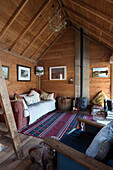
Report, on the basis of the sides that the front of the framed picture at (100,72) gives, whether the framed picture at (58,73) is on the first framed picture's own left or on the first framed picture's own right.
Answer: on the first framed picture's own right

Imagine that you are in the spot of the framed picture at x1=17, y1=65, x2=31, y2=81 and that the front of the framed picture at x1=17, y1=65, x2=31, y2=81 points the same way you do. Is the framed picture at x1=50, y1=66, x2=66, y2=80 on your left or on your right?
on your left

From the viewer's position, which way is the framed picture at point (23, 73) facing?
facing the viewer and to the right of the viewer

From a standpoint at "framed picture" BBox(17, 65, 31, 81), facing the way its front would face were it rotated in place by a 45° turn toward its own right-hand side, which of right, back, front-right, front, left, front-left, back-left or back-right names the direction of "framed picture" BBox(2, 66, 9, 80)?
front-right

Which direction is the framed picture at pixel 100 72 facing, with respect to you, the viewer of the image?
facing the viewer

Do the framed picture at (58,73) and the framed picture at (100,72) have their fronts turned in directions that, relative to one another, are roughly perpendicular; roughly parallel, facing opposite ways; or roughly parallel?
roughly parallel

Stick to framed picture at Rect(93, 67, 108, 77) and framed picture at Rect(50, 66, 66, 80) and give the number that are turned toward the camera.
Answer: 2

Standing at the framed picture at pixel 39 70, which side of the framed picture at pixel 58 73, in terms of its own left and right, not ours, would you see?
right

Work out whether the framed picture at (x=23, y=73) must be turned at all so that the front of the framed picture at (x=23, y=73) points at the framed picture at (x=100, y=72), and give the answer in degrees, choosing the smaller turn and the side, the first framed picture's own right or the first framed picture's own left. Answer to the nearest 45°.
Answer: approximately 45° to the first framed picture's own left

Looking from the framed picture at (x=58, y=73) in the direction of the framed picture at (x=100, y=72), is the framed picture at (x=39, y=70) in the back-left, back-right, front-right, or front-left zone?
back-right

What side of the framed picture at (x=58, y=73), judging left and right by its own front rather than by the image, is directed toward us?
front

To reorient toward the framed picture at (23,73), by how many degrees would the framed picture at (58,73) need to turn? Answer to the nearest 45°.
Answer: approximately 45° to its right

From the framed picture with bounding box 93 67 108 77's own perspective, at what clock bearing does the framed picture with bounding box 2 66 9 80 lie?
the framed picture with bounding box 2 66 9 80 is roughly at 2 o'clock from the framed picture with bounding box 93 67 108 77.

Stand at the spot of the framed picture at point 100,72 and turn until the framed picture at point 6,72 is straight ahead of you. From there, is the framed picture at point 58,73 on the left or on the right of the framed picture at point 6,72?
right

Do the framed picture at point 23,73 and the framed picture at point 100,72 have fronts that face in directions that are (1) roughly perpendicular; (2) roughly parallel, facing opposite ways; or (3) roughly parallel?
roughly perpendicular
